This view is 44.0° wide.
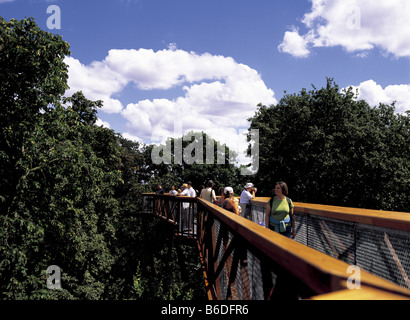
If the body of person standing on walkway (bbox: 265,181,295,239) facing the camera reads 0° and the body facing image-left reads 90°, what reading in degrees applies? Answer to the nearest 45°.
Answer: approximately 0°

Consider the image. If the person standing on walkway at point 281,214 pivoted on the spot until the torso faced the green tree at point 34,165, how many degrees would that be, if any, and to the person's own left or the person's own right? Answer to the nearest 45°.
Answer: approximately 135° to the person's own right

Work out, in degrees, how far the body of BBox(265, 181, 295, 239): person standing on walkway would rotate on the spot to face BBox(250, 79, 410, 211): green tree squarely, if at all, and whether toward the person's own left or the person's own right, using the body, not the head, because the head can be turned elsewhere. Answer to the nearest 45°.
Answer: approximately 180°

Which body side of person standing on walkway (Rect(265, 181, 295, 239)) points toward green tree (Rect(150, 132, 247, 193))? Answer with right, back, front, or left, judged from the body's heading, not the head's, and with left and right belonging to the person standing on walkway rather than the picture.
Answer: back

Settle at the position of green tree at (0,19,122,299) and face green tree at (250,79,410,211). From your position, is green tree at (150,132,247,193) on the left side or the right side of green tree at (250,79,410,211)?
left
